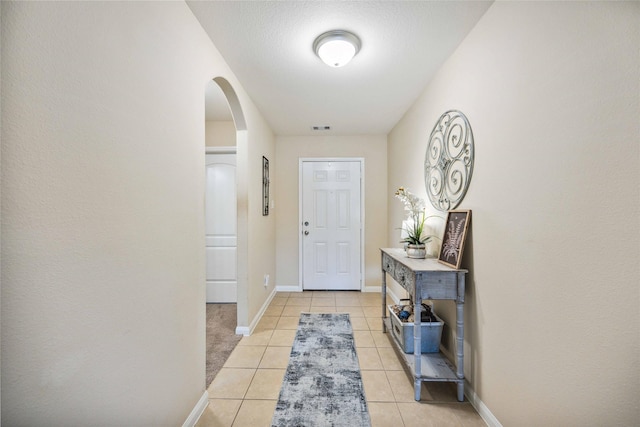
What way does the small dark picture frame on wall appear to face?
to the viewer's right

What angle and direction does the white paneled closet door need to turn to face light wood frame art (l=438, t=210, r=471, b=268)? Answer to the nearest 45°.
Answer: approximately 45° to its left

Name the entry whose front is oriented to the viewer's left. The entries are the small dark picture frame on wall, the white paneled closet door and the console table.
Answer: the console table

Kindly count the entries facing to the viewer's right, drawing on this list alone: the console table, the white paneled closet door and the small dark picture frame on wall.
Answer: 1

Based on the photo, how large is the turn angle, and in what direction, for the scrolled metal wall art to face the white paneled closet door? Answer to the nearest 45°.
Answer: approximately 45° to its right

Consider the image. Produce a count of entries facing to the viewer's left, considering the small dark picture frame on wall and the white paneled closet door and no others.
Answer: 0

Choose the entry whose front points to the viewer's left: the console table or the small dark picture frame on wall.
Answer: the console table

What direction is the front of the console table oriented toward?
to the viewer's left

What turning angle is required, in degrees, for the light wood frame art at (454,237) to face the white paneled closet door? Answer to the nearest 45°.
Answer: approximately 45° to its right

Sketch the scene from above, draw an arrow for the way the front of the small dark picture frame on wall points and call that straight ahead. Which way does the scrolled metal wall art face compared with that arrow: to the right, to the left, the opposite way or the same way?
the opposite way

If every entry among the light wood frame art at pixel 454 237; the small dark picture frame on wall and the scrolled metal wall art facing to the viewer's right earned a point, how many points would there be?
1

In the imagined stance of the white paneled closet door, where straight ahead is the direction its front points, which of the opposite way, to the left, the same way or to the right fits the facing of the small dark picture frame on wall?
to the left
